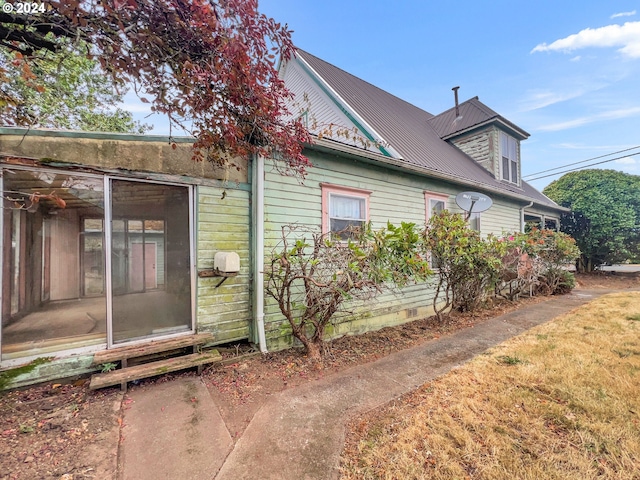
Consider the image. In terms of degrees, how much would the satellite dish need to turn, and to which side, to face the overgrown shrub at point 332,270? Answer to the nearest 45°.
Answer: approximately 45° to its right

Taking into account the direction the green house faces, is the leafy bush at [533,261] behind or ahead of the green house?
ahead

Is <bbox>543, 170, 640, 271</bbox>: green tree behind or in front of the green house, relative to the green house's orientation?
in front

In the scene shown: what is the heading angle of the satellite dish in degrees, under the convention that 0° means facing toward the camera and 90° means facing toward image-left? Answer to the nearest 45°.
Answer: approximately 0°
